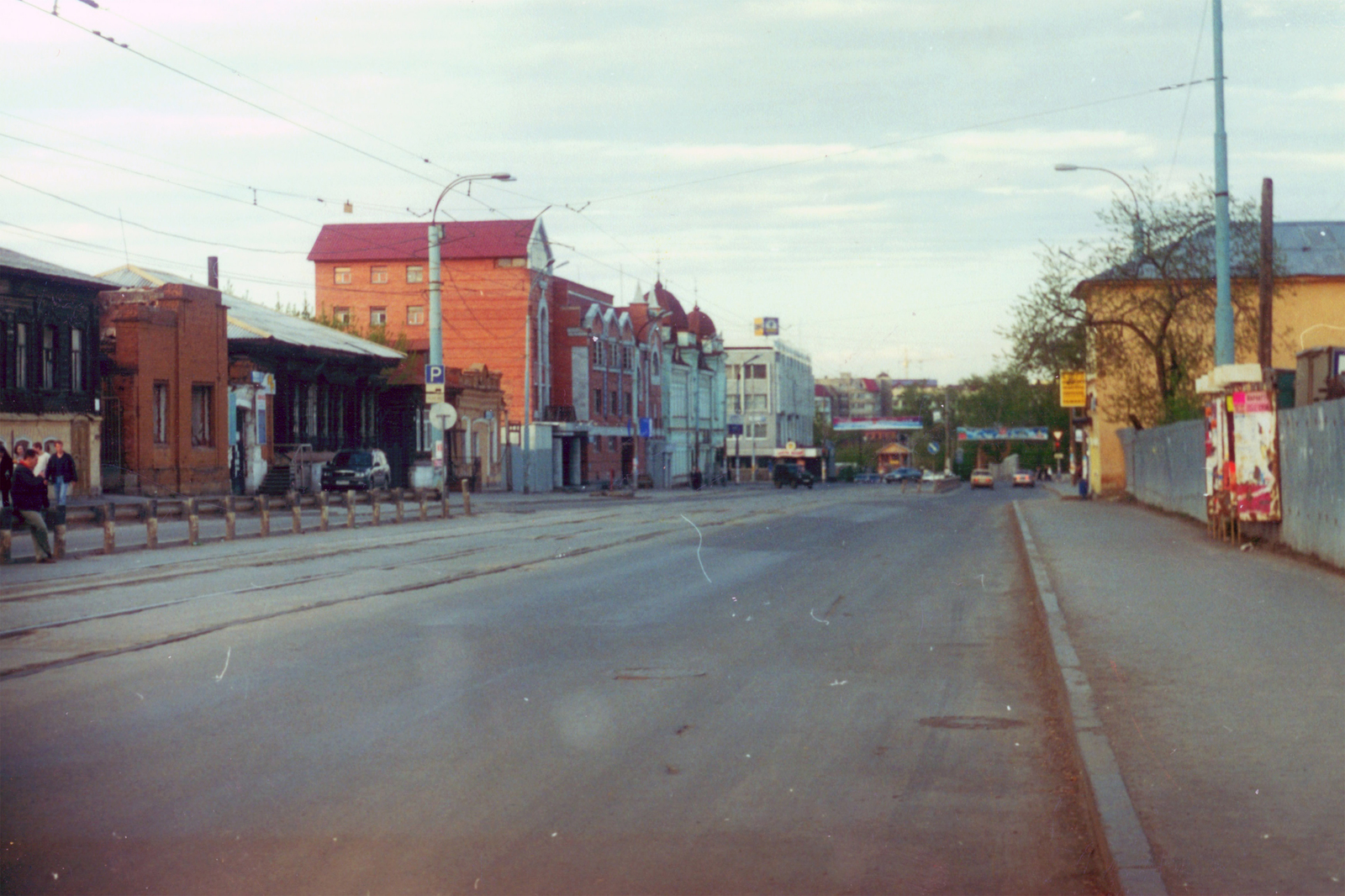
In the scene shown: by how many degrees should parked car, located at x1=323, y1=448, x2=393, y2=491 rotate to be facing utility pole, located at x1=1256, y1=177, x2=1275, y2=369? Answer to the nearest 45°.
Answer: approximately 90° to its left

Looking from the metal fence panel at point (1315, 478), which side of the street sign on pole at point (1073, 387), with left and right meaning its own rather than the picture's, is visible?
front

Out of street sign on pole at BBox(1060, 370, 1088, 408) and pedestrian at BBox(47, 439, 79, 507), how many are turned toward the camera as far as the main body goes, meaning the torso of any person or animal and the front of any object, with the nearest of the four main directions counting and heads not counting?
2

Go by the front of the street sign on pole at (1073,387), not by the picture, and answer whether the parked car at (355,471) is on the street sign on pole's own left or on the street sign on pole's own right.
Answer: on the street sign on pole's own right

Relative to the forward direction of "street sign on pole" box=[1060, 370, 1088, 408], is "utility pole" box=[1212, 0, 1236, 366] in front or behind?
in front

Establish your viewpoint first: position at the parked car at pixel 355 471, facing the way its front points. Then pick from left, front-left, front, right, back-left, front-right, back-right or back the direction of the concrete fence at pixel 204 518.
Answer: front-left

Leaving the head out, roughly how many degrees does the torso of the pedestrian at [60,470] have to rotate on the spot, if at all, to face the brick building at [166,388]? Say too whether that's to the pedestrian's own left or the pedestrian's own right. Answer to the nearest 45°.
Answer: approximately 180°

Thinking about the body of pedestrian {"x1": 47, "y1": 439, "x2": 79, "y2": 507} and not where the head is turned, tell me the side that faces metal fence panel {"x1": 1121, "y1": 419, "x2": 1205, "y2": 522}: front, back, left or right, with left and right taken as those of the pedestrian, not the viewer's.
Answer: left

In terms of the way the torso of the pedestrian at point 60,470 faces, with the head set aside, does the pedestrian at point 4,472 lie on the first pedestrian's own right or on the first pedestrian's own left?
on the first pedestrian's own right

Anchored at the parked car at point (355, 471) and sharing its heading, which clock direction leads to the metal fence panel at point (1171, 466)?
The metal fence panel is roughly at 9 o'clock from the parked car.

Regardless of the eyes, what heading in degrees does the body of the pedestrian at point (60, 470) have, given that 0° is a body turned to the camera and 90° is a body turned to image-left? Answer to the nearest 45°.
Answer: approximately 0°

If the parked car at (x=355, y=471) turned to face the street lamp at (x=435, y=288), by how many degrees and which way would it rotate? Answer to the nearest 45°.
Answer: approximately 45° to its left
